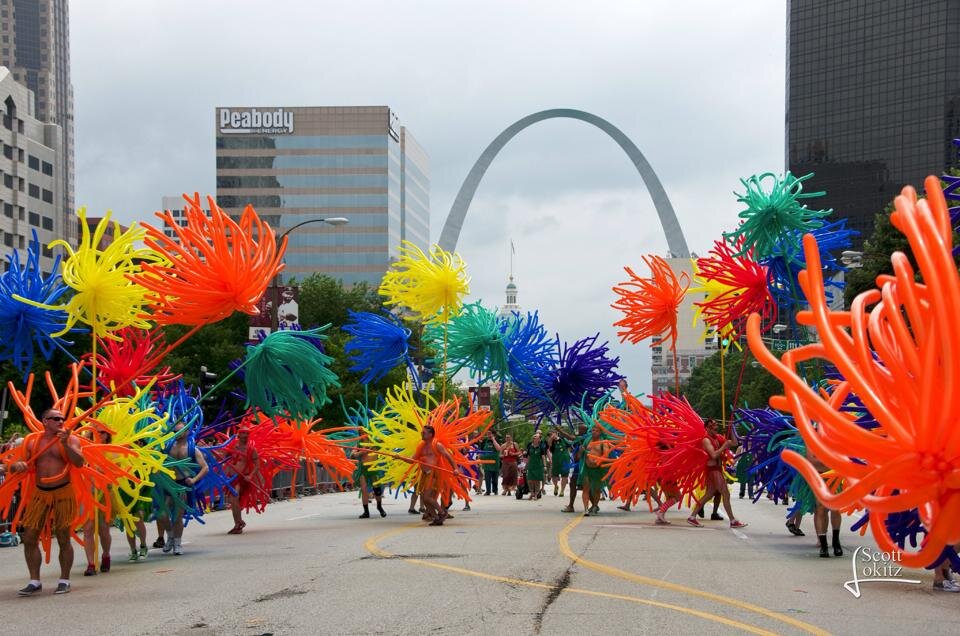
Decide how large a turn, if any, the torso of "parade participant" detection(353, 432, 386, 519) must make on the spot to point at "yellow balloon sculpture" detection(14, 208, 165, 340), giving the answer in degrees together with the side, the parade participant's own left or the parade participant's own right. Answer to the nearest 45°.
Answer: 0° — they already face it

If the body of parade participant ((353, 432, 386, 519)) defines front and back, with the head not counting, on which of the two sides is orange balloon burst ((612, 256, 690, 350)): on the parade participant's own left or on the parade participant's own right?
on the parade participant's own left

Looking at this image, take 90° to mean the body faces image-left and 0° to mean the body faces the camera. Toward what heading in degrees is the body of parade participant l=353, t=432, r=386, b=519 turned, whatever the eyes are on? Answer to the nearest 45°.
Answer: approximately 0°

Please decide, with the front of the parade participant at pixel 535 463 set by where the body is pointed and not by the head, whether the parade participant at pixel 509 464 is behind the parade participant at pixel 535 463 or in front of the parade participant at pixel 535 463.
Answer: behind
